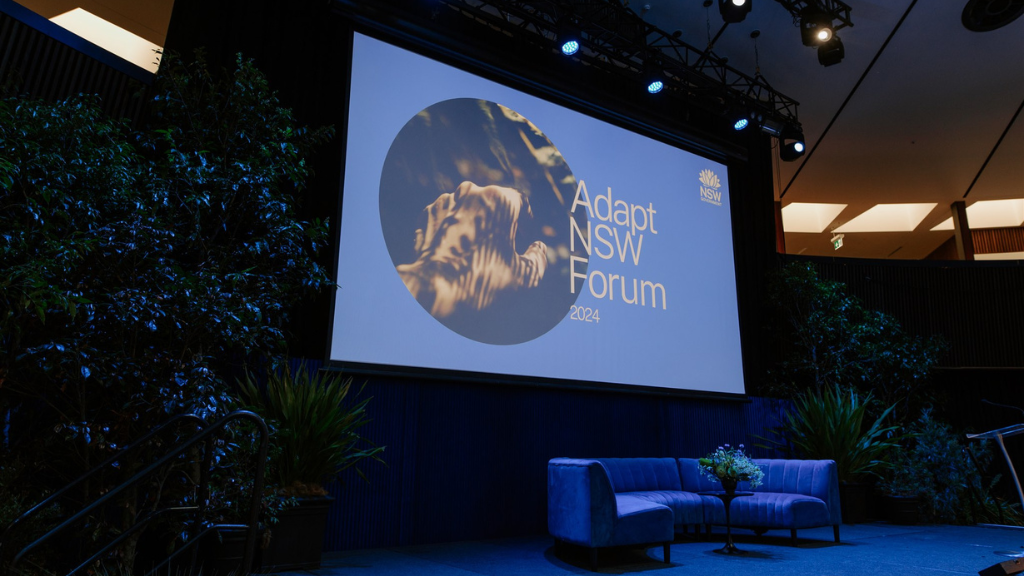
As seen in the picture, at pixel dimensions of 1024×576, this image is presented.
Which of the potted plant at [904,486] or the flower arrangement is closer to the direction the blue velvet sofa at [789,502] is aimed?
the flower arrangement

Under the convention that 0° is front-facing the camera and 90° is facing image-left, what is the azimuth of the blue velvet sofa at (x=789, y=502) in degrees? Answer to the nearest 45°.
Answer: approximately 45°
